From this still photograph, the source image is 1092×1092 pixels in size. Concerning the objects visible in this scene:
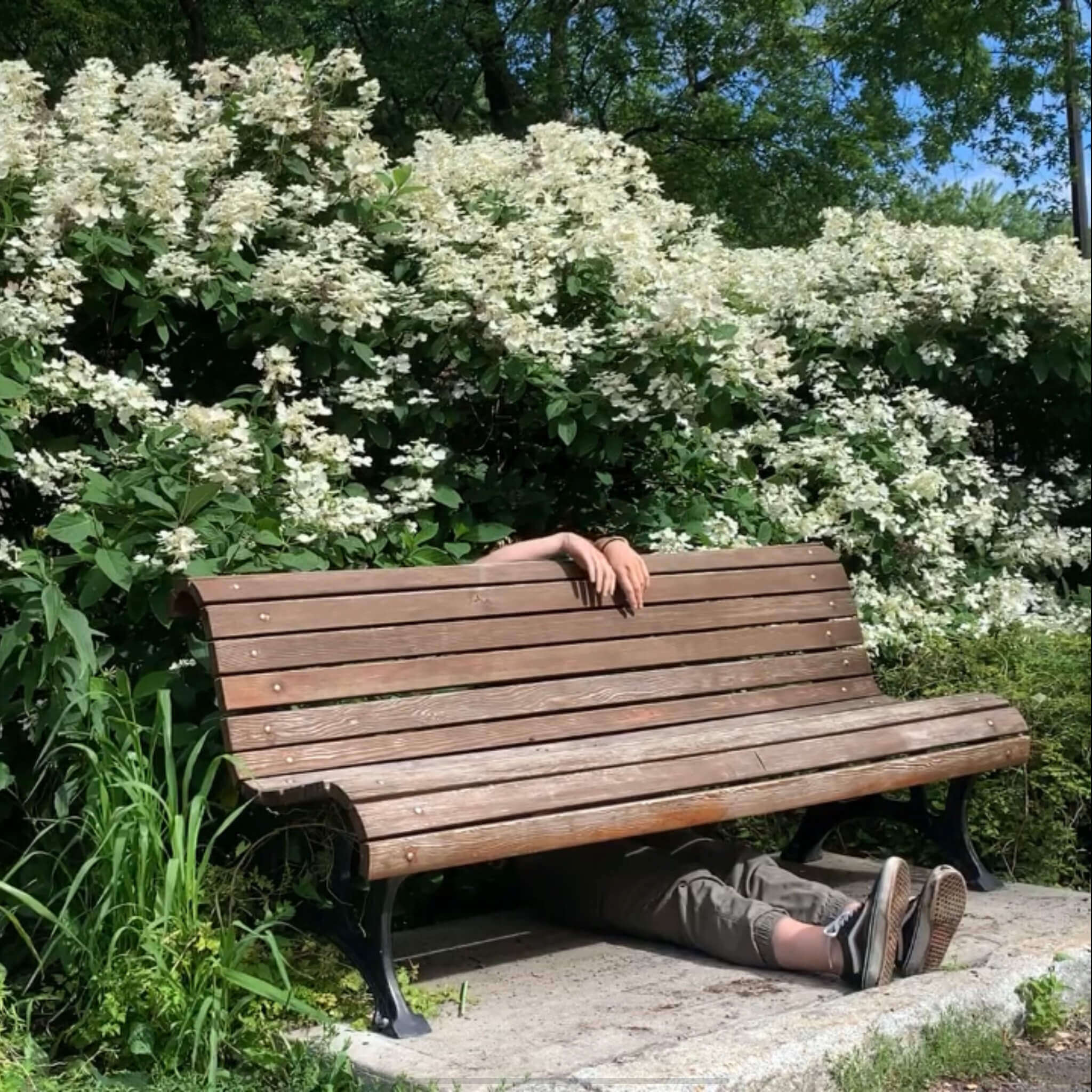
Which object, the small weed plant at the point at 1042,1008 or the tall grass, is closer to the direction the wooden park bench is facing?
the small weed plant

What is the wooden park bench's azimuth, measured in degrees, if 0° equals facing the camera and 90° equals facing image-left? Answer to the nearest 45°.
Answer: approximately 315°

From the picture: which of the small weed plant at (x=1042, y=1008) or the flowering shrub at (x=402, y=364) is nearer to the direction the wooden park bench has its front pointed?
the small weed plant

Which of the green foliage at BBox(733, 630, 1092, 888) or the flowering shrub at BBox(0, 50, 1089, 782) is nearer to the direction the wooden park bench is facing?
the green foliage

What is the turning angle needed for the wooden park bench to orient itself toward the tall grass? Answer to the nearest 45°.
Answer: approximately 90° to its right

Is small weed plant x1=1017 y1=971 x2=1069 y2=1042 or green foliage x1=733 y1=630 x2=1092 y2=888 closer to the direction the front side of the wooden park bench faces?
the small weed plant

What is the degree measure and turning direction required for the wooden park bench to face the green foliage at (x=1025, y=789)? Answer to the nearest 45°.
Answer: approximately 90° to its left

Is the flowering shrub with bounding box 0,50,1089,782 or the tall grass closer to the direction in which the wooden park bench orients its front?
the tall grass

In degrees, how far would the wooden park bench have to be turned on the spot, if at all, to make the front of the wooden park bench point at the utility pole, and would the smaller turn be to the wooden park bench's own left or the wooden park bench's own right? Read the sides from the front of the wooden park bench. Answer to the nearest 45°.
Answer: approximately 90° to the wooden park bench's own left

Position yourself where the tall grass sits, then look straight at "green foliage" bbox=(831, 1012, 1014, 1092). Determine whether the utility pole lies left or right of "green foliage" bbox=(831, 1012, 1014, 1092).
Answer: left

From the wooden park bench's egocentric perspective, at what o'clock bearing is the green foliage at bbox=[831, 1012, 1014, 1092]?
The green foliage is roughly at 12 o'clock from the wooden park bench.

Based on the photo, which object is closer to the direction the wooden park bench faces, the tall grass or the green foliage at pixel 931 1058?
the green foliage
